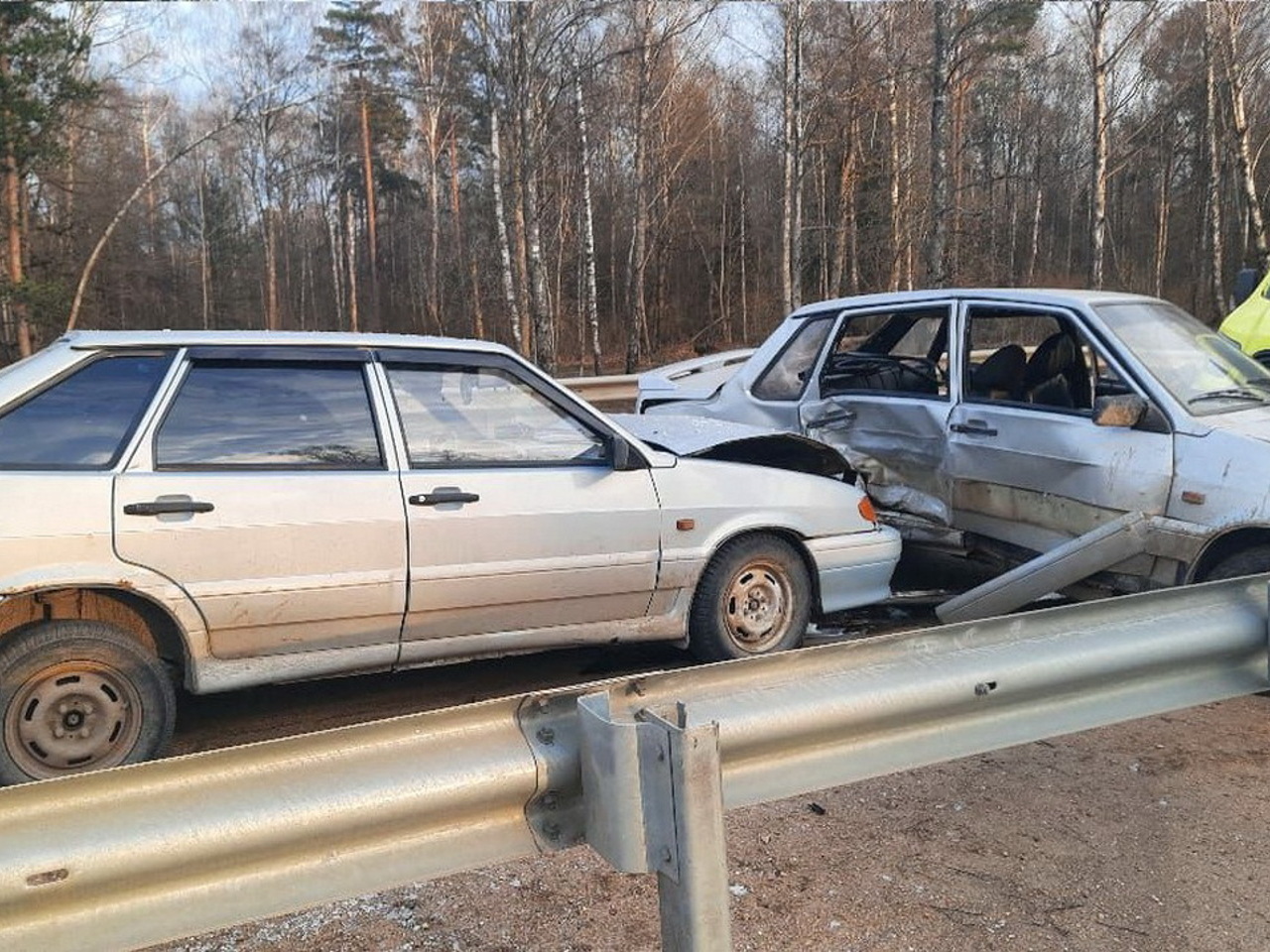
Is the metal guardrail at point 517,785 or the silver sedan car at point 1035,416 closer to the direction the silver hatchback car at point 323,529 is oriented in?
the silver sedan car

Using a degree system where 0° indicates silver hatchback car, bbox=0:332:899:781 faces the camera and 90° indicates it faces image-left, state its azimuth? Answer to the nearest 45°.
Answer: approximately 270°

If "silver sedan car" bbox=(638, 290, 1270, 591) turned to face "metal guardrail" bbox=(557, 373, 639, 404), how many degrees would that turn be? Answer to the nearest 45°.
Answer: approximately 180°

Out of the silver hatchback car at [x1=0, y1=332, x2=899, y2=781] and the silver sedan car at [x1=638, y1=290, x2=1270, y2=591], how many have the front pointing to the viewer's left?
0

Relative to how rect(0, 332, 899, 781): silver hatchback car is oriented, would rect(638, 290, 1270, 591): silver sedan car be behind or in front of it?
in front

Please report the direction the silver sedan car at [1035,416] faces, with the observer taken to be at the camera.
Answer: facing the viewer and to the right of the viewer

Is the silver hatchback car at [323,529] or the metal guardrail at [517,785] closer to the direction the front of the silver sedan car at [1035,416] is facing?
the metal guardrail

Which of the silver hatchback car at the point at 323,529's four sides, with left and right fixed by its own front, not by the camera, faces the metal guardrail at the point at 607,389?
left
